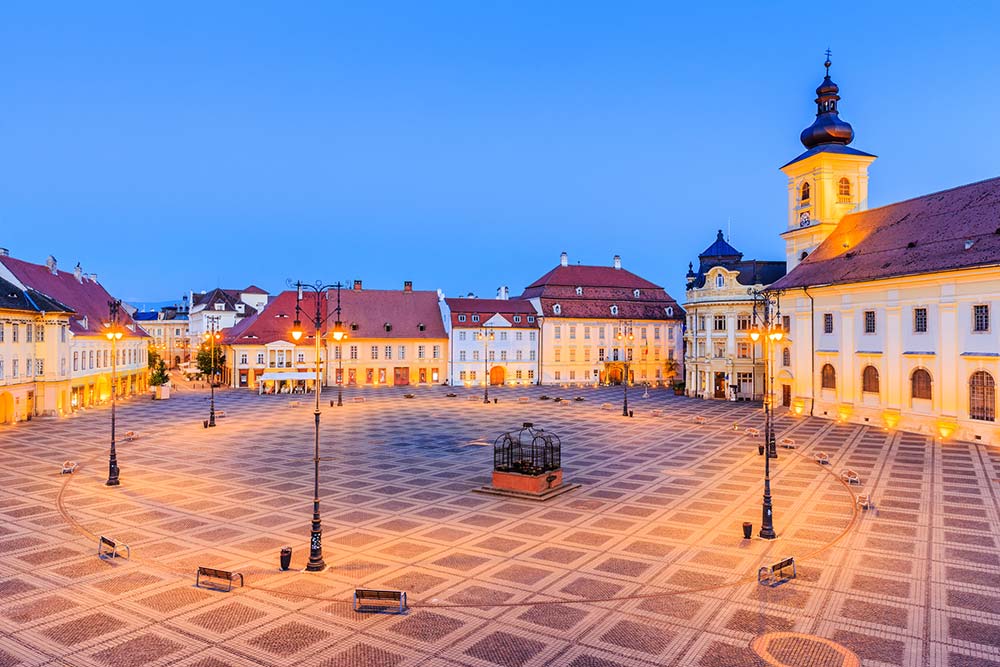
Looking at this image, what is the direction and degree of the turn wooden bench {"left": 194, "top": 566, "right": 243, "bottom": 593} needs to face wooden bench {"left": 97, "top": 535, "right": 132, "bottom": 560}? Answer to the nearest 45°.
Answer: approximately 90° to its left

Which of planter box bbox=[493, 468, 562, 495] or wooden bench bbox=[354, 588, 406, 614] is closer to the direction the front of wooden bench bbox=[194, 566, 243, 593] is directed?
the planter box

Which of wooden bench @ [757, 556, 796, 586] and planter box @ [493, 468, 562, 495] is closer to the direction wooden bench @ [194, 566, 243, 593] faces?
the planter box

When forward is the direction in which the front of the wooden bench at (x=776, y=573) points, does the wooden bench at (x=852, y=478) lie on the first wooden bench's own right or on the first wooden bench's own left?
on the first wooden bench's own right

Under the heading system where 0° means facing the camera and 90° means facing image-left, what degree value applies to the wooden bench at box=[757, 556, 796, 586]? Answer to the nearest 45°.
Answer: approximately 135°

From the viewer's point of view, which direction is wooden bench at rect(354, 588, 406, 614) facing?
away from the camera

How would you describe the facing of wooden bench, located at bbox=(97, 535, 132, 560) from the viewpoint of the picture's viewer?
facing away from the viewer and to the right of the viewer

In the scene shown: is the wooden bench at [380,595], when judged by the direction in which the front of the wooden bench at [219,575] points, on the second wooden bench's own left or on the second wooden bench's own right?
on the second wooden bench's own right
